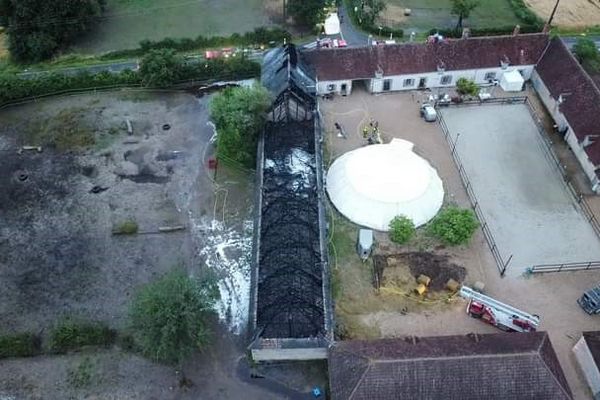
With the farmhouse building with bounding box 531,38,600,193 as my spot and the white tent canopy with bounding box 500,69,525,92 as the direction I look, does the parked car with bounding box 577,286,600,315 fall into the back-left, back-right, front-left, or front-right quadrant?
back-left

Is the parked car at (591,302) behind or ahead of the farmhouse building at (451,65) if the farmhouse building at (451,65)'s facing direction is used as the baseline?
ahead

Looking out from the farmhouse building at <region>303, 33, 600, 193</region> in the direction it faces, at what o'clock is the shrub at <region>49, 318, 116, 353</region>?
The shrub is roughly at 1 o'clock from the farmhouse building.

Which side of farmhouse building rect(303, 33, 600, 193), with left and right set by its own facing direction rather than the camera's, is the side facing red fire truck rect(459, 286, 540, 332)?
front

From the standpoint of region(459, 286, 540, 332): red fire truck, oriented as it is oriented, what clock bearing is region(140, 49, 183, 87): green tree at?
The green tree is roughly at 1 o'clock from the red fire truck.

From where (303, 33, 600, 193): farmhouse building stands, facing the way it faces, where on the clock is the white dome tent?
The white dome tent is roughly at 12 o'clock from the farmhouse building.

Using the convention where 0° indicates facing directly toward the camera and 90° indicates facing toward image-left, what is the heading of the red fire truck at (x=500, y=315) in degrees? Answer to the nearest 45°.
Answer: approximately 135°

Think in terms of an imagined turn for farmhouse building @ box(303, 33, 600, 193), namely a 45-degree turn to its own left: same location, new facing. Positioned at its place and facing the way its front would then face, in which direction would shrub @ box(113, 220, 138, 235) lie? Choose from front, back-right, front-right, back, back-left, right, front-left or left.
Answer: right

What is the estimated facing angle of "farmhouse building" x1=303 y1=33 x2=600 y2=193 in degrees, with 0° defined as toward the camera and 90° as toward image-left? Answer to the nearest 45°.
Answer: approximately 0°

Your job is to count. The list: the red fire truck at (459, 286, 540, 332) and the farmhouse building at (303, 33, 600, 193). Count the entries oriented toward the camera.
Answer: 1

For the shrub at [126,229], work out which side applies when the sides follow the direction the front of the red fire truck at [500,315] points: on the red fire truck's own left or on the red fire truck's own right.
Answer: on the red fire truck's own left

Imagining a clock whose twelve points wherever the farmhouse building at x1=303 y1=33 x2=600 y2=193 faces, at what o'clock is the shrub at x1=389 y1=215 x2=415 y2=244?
The shrub is roughly at 12 o'clock from the farmhouse building.
